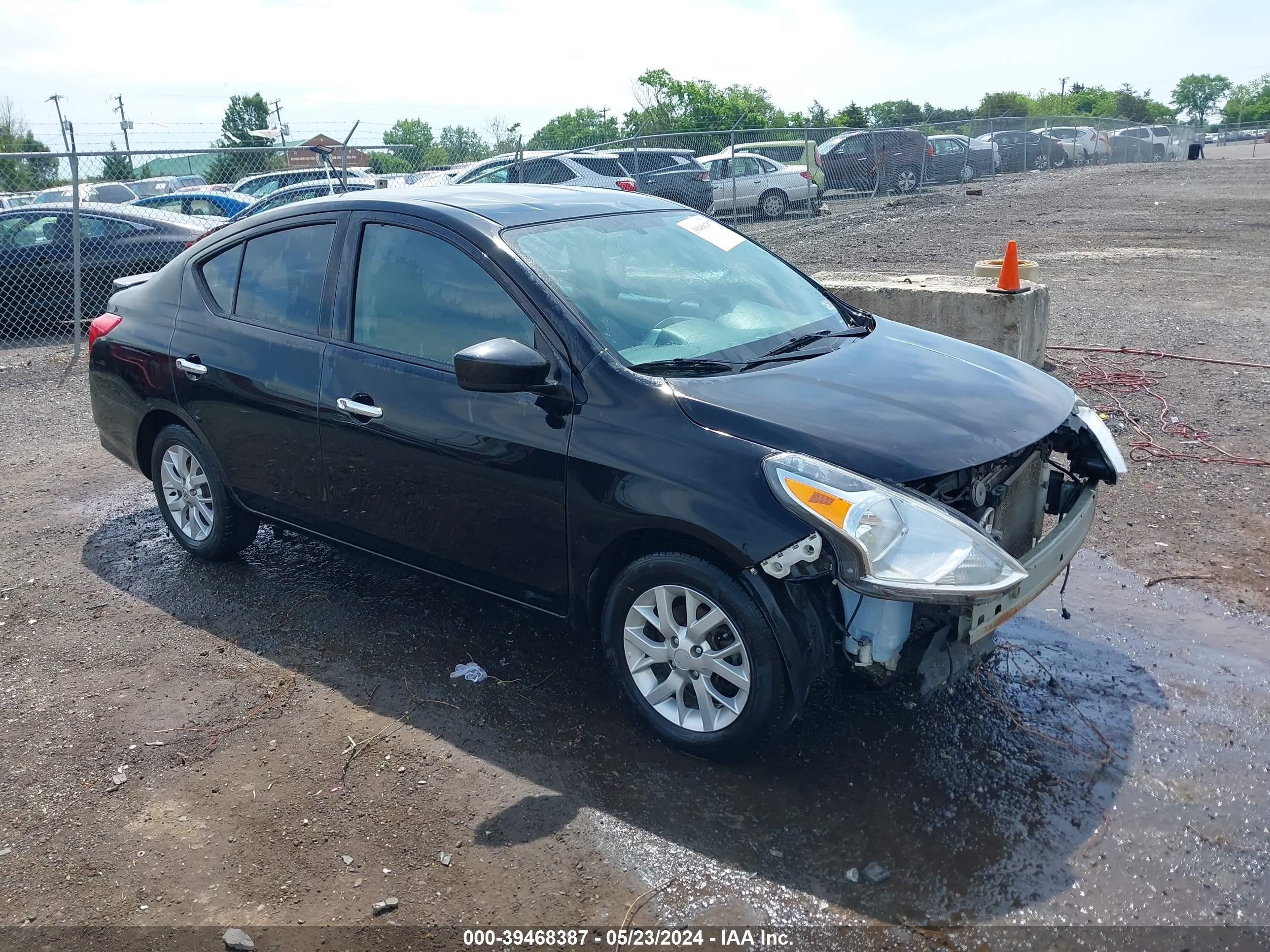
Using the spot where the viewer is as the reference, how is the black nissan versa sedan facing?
facing the viewer and to the right of the viewer

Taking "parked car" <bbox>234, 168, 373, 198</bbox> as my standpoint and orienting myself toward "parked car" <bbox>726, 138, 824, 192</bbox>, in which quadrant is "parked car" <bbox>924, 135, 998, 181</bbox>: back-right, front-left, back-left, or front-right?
front-left

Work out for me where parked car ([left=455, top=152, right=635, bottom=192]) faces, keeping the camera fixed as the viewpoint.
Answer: facing to the left of the viewer

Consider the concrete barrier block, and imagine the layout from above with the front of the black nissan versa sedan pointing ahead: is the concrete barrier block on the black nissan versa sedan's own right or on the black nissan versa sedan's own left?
on the black nissan versa sedan's own left

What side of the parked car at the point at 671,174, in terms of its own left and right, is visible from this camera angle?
left

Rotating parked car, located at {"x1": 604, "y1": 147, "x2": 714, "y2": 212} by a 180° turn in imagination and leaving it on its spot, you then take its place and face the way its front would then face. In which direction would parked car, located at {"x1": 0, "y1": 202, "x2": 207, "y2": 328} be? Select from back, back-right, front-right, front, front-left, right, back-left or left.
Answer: back-right

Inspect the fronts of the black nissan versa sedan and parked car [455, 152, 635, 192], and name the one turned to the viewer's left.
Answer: the parked car

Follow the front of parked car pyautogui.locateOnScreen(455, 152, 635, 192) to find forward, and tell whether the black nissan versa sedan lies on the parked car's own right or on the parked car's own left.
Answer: on the parked car's own left

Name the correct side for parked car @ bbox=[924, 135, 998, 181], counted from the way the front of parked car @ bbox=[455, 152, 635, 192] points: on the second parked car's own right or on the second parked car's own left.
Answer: on the second parked car's own right

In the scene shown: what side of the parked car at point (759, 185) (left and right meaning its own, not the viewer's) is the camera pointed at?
left

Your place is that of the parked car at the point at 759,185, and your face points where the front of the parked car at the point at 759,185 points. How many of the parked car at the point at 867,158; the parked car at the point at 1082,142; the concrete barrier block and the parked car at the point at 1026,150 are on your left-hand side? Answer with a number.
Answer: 1

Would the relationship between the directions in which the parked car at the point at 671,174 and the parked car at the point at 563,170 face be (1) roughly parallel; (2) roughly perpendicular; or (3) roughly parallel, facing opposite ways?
roughly parallel

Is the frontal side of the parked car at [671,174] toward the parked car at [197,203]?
no

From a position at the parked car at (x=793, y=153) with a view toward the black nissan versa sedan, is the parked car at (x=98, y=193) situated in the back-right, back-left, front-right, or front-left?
front-right

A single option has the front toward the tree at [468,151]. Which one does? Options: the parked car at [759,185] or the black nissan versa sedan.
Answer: the parked car
